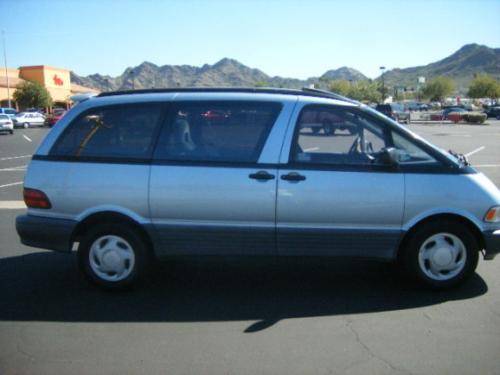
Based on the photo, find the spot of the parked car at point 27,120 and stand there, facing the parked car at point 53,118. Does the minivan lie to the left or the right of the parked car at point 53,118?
right

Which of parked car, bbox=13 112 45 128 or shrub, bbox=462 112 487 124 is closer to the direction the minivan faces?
the shrub

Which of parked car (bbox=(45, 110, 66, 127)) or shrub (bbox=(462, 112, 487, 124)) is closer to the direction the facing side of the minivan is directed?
the shrub

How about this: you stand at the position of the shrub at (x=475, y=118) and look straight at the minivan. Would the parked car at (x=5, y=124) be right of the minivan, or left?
right

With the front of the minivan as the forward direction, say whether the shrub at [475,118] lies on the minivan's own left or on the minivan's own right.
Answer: on the minivan's own left

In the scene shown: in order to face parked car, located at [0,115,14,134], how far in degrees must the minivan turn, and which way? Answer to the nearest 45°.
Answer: approximately 135° to its left

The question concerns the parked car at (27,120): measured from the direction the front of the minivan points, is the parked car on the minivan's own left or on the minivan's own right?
on the minivan's own left

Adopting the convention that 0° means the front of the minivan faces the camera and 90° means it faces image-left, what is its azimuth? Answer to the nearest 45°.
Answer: approximately 270°
